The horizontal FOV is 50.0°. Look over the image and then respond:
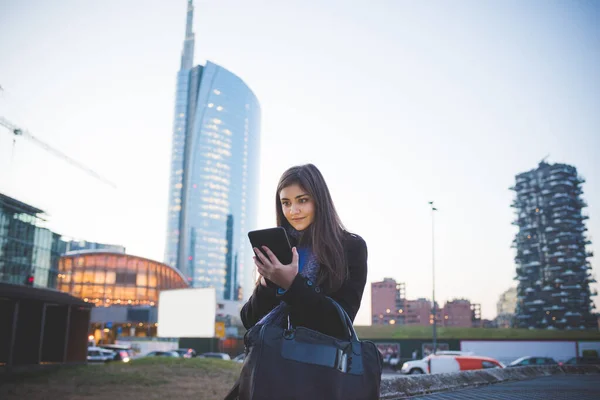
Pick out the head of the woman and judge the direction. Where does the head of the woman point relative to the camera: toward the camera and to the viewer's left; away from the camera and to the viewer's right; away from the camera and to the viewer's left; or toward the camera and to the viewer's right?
toward the camera and to the viewer's left

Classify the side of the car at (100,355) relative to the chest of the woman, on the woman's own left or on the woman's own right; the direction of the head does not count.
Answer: on the woman's own right

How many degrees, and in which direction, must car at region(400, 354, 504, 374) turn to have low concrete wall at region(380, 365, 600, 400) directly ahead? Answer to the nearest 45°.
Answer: approximately 90° to its left

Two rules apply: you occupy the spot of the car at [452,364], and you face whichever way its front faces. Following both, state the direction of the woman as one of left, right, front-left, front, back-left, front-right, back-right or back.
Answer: left

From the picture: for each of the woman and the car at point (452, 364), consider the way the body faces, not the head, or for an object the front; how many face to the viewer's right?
0

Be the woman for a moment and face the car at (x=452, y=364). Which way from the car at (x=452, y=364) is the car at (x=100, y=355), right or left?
left

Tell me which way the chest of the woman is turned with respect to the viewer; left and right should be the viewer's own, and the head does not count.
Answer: facing the viewer and to the left of the viewer

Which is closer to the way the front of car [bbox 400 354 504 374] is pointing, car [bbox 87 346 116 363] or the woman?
the car

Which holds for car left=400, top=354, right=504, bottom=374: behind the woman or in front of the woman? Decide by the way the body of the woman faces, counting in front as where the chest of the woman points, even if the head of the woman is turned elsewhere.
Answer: behind
